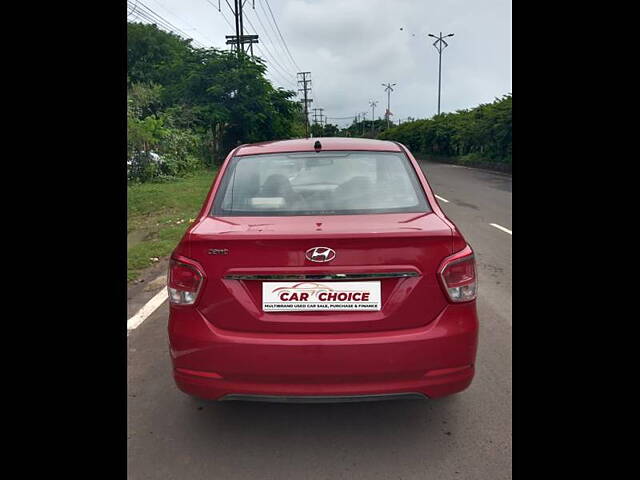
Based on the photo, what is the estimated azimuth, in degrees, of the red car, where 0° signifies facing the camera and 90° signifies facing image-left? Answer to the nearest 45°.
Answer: approximately 180°
